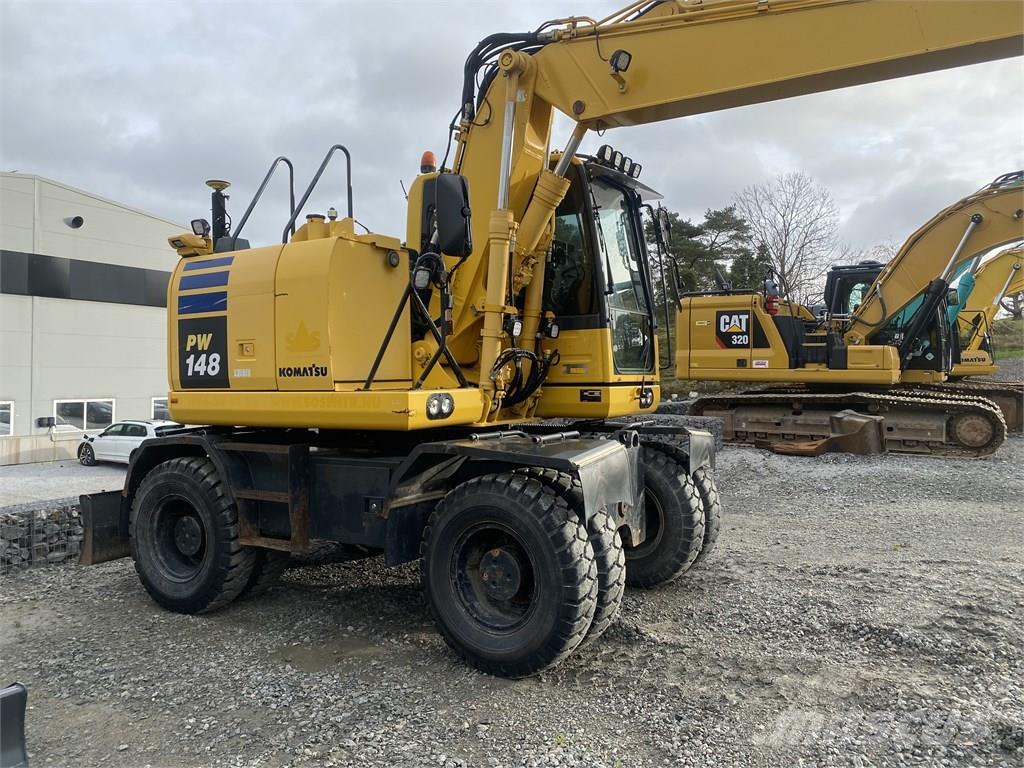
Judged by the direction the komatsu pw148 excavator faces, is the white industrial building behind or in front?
behind

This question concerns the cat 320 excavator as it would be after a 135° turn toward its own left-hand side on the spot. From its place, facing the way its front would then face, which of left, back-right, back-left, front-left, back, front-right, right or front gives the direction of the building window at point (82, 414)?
front-left

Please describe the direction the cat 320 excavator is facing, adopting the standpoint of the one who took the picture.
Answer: facing to the right of the viewer

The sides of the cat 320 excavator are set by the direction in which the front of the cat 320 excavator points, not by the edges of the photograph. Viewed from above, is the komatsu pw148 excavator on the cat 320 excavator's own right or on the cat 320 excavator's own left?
on the cat 320 excavator's own right

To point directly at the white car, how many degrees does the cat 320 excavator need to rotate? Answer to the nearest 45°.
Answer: approximately 180°

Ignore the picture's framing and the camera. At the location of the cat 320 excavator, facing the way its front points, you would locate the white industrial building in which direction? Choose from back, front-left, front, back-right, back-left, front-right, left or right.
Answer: back

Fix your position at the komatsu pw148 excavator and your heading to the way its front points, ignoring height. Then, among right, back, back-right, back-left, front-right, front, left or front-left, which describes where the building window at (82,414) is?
back
